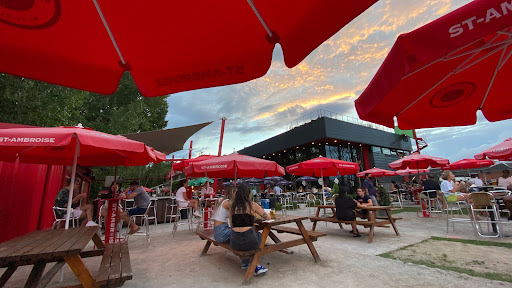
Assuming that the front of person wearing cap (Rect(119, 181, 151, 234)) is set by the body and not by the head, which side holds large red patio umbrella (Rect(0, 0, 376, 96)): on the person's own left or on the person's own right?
on the person's own left

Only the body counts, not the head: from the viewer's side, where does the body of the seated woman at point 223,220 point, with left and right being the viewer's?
facing away from the viewer and to the right of the viewer

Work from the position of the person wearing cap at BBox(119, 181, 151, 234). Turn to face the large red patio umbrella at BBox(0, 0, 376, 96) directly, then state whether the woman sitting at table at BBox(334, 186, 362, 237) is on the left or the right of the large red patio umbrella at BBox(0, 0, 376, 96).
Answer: left

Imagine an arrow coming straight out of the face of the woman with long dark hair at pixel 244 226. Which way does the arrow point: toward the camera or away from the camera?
away from the camera

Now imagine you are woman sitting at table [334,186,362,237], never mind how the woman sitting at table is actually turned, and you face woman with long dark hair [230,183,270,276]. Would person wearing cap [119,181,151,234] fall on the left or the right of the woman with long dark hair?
right

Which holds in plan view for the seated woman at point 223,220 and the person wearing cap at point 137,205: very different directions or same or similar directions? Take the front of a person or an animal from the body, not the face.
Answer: very different directions
